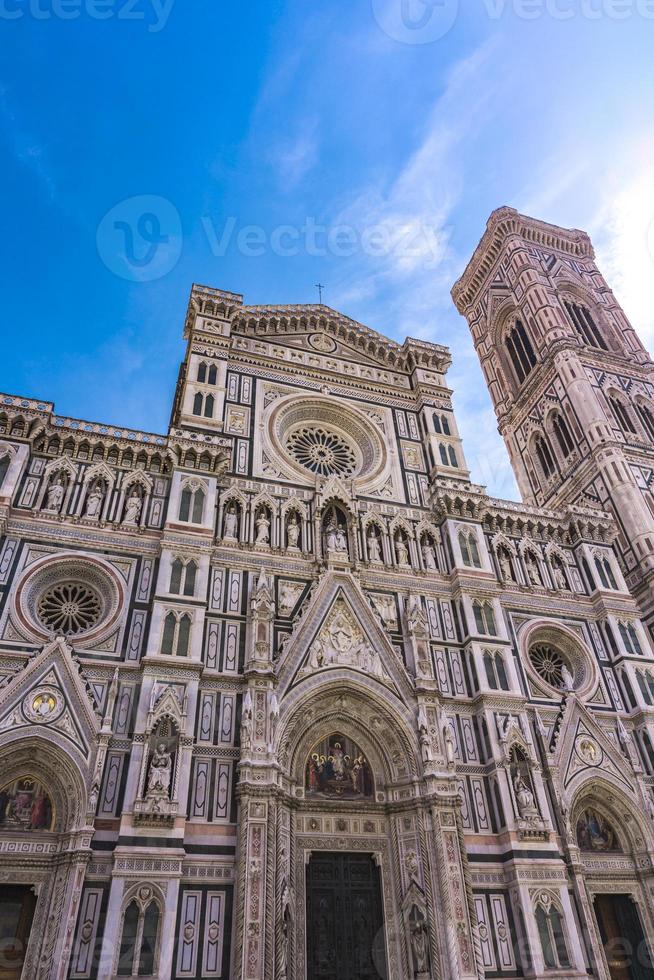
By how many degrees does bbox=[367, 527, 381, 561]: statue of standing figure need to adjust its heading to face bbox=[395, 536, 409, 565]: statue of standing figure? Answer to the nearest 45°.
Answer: approximately 135° to its left

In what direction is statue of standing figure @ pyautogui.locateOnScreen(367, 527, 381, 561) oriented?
toward the camera

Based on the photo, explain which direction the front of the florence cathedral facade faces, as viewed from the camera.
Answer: facing the viewer
